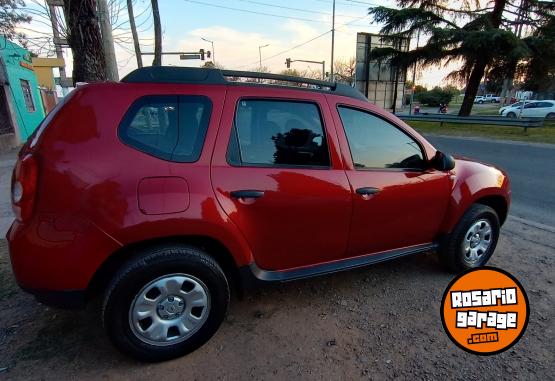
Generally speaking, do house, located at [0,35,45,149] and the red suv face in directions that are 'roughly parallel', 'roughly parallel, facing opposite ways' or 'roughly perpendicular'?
roughly parallel

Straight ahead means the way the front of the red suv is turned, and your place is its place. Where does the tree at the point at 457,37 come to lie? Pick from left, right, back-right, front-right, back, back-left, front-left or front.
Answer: front

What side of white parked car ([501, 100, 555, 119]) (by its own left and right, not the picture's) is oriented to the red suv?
left

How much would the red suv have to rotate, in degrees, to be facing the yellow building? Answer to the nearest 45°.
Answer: approximately 90° to its left

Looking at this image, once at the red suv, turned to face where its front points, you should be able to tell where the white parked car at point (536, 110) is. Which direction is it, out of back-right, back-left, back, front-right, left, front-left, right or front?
front

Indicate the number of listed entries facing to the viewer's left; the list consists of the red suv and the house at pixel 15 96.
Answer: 0

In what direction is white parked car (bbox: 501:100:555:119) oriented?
to the viewer's left

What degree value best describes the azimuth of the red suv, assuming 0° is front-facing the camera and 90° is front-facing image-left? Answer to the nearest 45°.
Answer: approximately 225°

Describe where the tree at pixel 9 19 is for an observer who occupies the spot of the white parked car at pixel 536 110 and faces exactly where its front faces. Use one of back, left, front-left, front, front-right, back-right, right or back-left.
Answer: front-left

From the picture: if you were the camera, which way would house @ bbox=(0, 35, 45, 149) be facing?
facing to the right of the viewer
